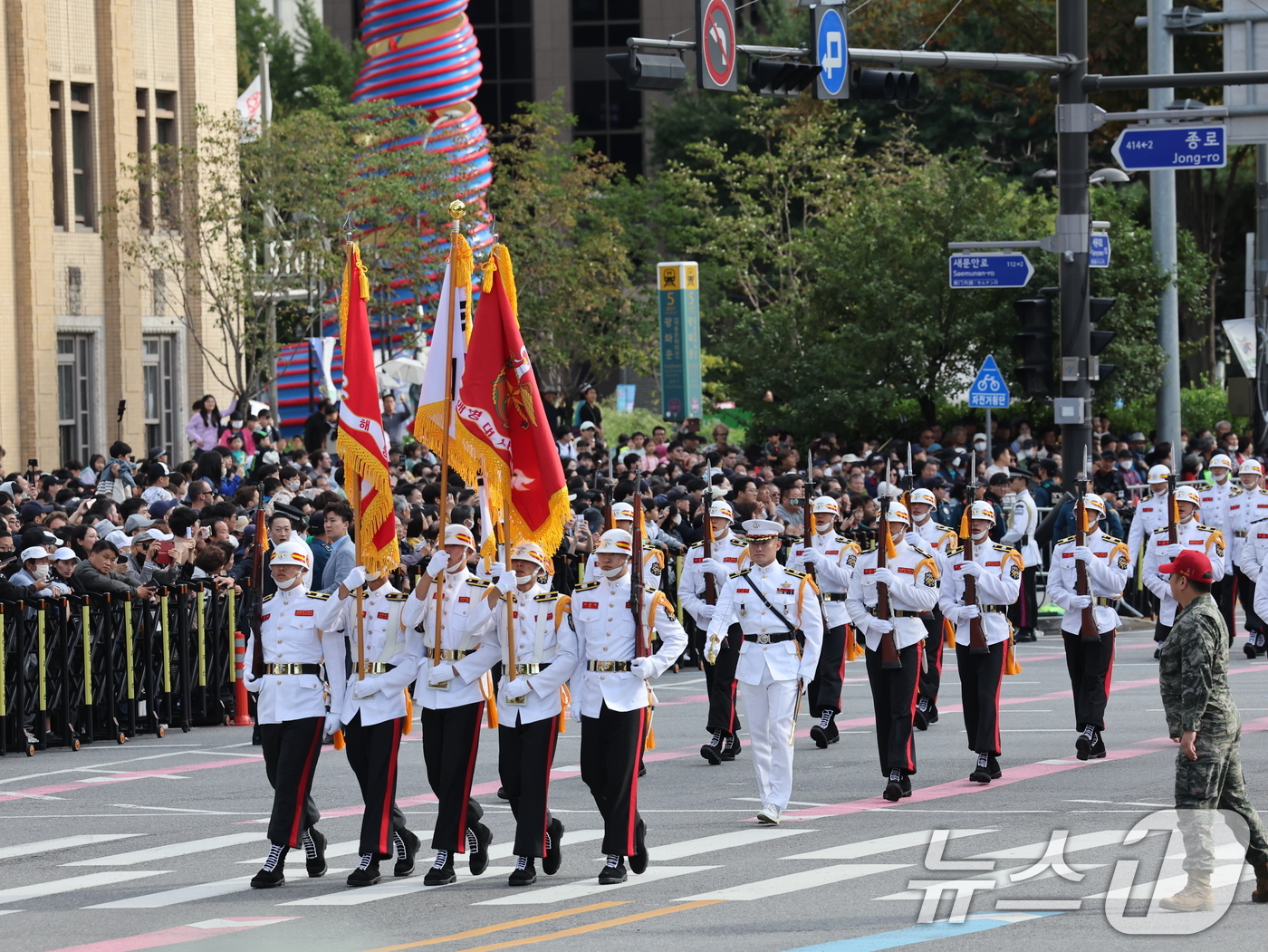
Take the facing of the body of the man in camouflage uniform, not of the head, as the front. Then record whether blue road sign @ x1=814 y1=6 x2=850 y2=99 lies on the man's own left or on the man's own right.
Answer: on the man's own right

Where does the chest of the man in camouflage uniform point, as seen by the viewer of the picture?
to the viewer's left

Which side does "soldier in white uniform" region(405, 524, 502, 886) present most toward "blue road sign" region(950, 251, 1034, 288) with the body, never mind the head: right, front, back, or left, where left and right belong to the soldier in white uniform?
back

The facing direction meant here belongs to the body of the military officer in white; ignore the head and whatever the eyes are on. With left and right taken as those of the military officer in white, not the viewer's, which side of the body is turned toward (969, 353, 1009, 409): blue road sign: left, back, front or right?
back

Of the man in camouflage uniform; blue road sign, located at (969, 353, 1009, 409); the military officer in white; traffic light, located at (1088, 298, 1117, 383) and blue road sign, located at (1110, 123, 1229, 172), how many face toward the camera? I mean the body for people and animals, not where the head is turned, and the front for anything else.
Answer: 3

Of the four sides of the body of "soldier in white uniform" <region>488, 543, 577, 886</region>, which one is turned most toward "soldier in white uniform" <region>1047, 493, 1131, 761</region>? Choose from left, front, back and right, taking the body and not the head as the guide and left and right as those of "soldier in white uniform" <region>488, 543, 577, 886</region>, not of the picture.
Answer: back

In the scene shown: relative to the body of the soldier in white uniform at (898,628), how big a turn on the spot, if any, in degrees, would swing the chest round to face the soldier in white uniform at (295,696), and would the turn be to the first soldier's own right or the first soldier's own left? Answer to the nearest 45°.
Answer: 0° — they already face them

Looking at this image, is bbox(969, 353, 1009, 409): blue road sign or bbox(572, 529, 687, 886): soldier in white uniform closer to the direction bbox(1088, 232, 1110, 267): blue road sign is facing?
the soldier in white uniform

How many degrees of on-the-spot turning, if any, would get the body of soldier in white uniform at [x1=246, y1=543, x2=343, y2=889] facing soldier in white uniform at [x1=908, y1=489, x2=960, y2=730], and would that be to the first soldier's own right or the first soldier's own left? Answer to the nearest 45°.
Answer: approximately 180°

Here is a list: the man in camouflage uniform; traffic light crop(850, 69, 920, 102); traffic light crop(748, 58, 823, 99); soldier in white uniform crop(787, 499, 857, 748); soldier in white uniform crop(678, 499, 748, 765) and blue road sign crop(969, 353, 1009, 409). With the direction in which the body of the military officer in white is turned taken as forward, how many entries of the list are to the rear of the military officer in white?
5

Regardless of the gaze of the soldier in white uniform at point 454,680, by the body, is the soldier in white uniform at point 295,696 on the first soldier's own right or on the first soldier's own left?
on the first soldier's own right
